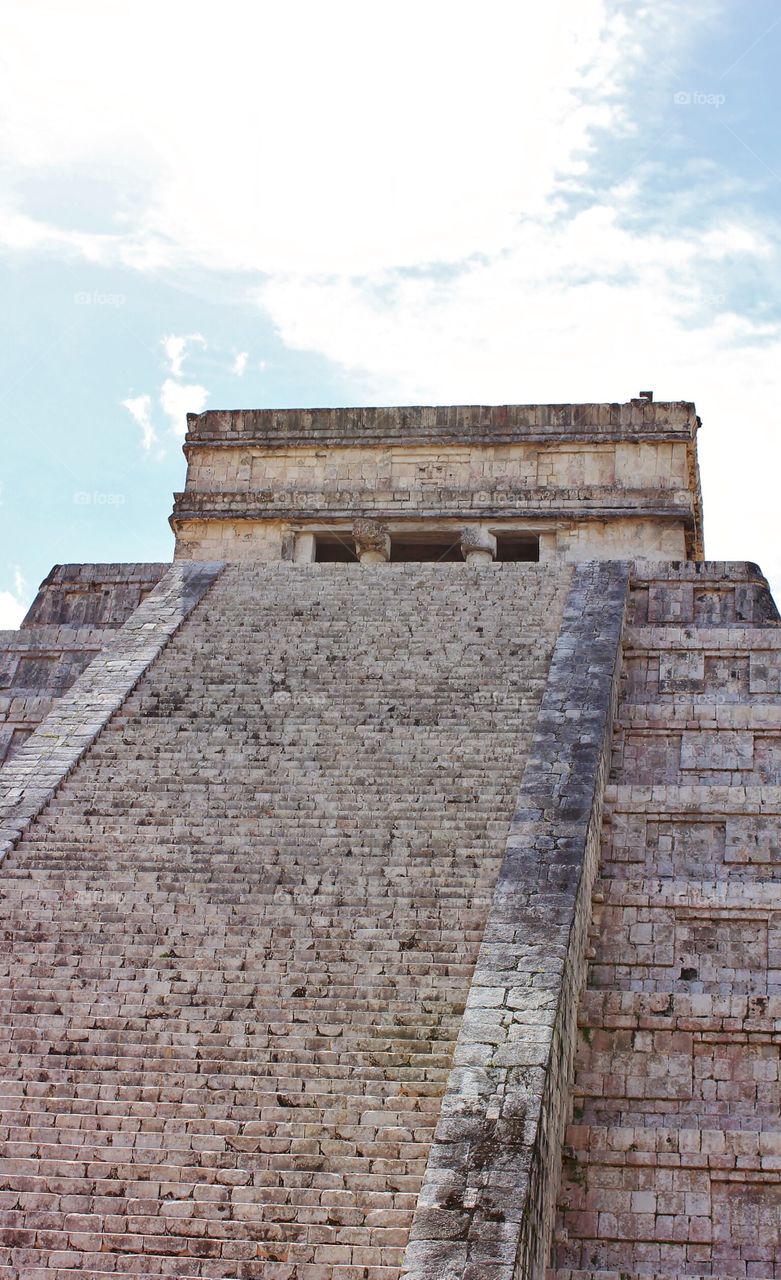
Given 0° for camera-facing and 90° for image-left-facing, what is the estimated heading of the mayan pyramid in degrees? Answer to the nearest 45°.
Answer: approximately 0°
